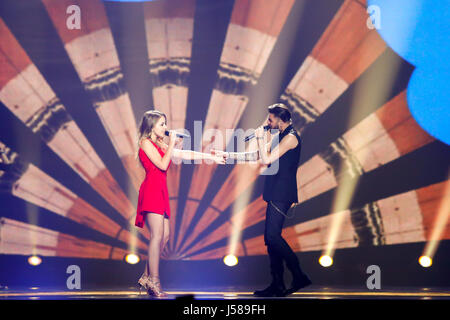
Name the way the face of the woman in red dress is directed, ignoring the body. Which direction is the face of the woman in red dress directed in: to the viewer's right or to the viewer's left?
to the viewer's right

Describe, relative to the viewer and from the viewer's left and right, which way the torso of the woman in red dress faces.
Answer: facing to the right of the viewer

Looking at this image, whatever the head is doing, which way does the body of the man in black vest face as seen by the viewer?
to the viewer's left

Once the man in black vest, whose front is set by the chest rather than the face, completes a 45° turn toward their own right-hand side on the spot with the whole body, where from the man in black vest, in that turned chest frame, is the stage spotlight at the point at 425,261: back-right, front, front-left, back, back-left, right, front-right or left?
right

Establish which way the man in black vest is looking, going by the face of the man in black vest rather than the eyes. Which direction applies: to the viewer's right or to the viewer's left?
to the viewer's left

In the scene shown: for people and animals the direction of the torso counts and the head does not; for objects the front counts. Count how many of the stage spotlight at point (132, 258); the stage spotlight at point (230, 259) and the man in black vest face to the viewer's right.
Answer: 0

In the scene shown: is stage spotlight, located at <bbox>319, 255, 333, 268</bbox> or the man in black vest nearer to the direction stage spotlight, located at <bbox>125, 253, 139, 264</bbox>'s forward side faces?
the man in black vest

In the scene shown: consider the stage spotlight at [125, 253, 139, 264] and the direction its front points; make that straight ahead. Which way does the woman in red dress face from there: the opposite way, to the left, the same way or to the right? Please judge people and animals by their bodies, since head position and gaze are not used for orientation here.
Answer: to the left

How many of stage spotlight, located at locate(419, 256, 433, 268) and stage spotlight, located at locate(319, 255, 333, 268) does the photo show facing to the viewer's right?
0

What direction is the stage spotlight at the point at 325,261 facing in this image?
toward the camera

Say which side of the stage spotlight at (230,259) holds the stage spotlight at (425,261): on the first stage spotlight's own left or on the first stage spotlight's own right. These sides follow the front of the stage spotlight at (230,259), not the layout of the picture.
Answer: on the first stage spotlight's own left

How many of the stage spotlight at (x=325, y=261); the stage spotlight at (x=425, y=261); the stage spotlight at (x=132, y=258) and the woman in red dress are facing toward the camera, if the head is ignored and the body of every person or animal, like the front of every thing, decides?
3

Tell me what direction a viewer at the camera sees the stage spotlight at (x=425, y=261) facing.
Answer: facing the viewer

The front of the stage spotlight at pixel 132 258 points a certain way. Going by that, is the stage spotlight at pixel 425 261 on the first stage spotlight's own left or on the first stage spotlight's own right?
on the first stage spotlight's own left
